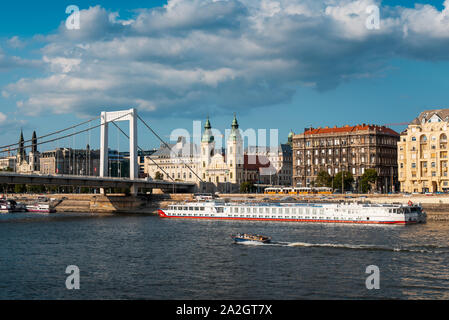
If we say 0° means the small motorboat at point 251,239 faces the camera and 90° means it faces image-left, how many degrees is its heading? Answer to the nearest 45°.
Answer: approximately 90°
